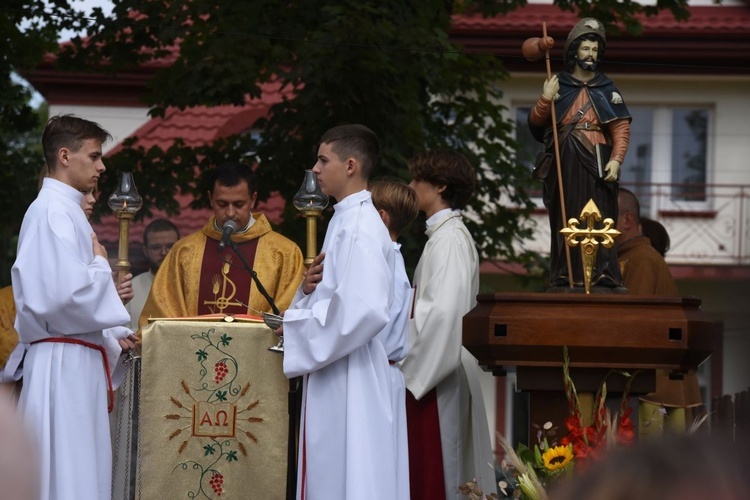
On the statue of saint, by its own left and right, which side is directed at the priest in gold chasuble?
right

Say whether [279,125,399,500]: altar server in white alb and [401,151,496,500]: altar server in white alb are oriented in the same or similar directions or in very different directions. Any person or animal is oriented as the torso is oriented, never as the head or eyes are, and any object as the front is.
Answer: same or similar directions

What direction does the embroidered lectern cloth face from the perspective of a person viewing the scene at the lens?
facing the viewer

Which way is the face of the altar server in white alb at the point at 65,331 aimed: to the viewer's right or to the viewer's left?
to the viewer's right

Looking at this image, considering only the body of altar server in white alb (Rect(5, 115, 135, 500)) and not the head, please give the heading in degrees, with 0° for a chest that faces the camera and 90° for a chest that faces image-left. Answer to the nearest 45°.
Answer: approximately 270°

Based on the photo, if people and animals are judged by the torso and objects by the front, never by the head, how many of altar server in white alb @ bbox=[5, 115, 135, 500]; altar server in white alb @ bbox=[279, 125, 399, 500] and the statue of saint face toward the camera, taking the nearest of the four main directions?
1

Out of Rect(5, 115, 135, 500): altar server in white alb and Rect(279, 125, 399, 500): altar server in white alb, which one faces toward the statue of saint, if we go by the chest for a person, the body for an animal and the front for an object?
Rect(5, 115, 135, 500): altar server in white alb

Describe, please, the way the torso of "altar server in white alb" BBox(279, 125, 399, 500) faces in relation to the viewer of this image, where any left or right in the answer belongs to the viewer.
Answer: facing to the left of the viewer

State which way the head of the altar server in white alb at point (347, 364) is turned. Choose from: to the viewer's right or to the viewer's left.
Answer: to the viewer's left

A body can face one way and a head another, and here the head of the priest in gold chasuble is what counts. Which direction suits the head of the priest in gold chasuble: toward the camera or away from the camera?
toward the camera

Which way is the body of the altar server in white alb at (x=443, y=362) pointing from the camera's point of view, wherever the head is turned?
to the viewer's left

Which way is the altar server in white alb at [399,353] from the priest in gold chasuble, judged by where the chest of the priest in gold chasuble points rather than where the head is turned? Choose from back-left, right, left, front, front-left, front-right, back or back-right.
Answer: front-left

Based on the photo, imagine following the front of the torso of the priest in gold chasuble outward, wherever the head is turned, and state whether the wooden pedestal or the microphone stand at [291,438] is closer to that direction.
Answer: the microphone stand

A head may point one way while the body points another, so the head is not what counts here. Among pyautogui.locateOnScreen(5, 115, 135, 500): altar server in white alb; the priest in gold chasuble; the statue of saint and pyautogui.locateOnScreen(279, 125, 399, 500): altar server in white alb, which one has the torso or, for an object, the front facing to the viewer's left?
pyautogui.locateOnScreen(279, 125, 399, 500): altar server in white alb

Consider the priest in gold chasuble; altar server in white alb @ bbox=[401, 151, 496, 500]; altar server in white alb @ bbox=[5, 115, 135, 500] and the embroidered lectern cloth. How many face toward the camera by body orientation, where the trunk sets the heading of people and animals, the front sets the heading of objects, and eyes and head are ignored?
2

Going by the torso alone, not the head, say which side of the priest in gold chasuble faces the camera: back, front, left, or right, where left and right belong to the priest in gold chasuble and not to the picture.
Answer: front

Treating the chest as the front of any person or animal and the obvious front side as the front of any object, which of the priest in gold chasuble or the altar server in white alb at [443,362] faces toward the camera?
the priest in gold chasuble

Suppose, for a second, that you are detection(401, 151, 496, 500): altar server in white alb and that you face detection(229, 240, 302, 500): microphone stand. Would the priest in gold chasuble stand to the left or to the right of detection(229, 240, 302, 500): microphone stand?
right

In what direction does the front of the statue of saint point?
toward the camera
